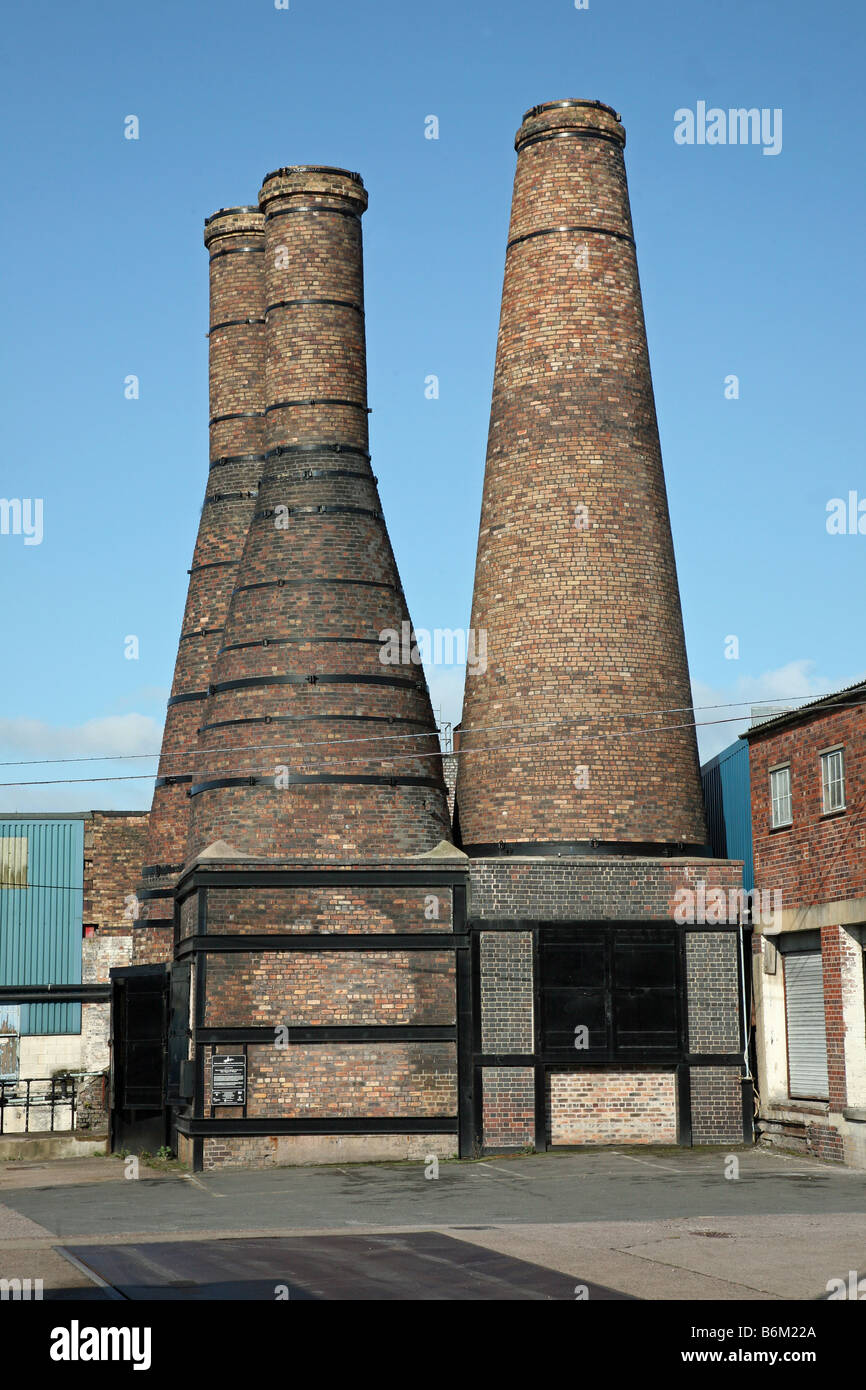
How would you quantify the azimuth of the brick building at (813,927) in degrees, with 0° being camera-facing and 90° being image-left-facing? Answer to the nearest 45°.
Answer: approximately 45°

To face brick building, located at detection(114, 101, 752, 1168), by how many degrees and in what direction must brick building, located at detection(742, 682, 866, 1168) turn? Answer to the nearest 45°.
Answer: approximately 45° to its right

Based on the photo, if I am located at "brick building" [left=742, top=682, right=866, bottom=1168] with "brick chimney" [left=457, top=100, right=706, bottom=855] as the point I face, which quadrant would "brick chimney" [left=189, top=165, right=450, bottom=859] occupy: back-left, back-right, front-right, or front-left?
front-left

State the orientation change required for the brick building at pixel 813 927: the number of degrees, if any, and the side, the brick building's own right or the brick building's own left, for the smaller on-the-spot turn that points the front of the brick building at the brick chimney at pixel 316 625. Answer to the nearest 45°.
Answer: approximately 45° to the brick building's own right
